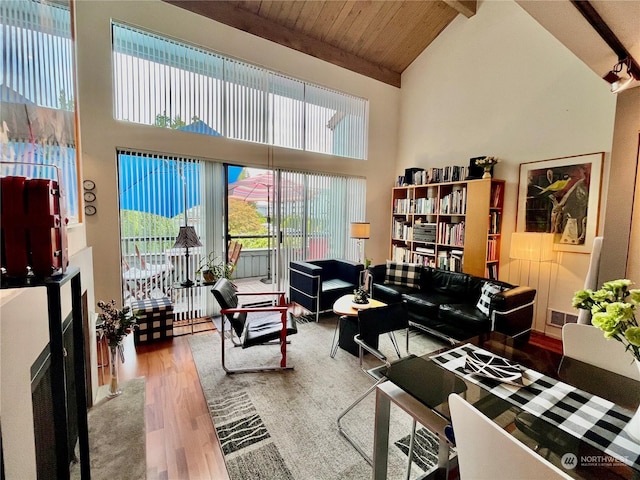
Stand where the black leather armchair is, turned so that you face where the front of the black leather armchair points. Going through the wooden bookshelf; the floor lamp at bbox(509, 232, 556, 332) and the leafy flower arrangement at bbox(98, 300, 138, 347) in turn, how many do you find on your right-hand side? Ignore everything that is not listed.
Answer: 1

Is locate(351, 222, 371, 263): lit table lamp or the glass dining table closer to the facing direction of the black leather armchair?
the glass dining table

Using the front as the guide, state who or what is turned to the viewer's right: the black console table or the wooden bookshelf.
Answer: the black console table

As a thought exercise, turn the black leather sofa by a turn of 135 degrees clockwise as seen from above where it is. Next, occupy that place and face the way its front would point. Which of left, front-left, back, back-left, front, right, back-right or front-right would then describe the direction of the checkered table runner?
back

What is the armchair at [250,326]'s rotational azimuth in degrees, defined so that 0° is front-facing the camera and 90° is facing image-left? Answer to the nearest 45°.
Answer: approximately 270°

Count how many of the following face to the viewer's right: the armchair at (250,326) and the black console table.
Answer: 2

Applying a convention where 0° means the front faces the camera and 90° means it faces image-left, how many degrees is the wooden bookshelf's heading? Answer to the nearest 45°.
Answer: approximately 45°

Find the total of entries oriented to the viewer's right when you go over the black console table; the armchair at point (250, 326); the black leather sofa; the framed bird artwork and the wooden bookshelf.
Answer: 2

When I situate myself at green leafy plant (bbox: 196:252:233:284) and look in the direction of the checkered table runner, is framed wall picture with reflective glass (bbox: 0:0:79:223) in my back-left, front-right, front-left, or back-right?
front-right

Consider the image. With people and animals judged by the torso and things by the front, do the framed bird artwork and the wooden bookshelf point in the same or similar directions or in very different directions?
same or similar directions

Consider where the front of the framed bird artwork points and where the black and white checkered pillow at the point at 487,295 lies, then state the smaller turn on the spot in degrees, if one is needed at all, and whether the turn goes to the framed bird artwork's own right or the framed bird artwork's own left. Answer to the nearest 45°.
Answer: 0° — it already faces it

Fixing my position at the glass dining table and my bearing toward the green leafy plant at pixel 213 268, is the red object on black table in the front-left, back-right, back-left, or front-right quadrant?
front-left
